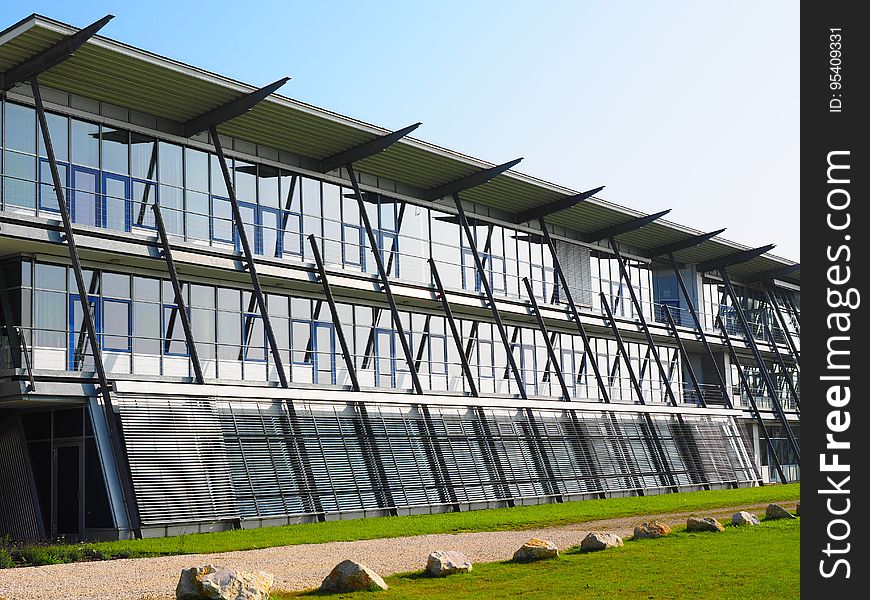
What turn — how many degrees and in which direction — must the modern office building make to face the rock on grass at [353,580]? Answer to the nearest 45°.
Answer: approximately 45° to its right

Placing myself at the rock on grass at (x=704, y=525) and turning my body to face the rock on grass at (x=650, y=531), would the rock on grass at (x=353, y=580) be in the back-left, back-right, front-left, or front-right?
front-left

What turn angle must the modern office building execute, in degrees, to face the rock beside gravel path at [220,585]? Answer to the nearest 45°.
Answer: approximately 45° to its right

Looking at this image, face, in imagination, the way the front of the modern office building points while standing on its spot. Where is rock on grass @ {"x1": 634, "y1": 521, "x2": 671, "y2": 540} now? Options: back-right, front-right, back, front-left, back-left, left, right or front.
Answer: front

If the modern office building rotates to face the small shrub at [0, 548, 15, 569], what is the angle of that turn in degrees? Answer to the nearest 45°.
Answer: approximately 45° to its right

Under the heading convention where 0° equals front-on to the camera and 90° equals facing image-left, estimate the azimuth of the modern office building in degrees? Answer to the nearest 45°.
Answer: approximately 315°

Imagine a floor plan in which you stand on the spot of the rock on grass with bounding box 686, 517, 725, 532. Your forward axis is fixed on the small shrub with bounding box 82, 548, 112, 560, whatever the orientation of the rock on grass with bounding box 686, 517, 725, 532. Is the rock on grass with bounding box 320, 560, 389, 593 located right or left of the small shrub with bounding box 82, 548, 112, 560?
left

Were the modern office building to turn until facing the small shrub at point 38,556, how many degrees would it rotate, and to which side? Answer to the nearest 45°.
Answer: approximately 45° to its right

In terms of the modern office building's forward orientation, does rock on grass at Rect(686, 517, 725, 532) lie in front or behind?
in front

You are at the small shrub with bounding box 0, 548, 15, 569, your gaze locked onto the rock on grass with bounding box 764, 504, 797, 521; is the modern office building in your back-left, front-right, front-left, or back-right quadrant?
front-left

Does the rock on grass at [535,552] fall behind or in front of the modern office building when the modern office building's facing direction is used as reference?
in front
